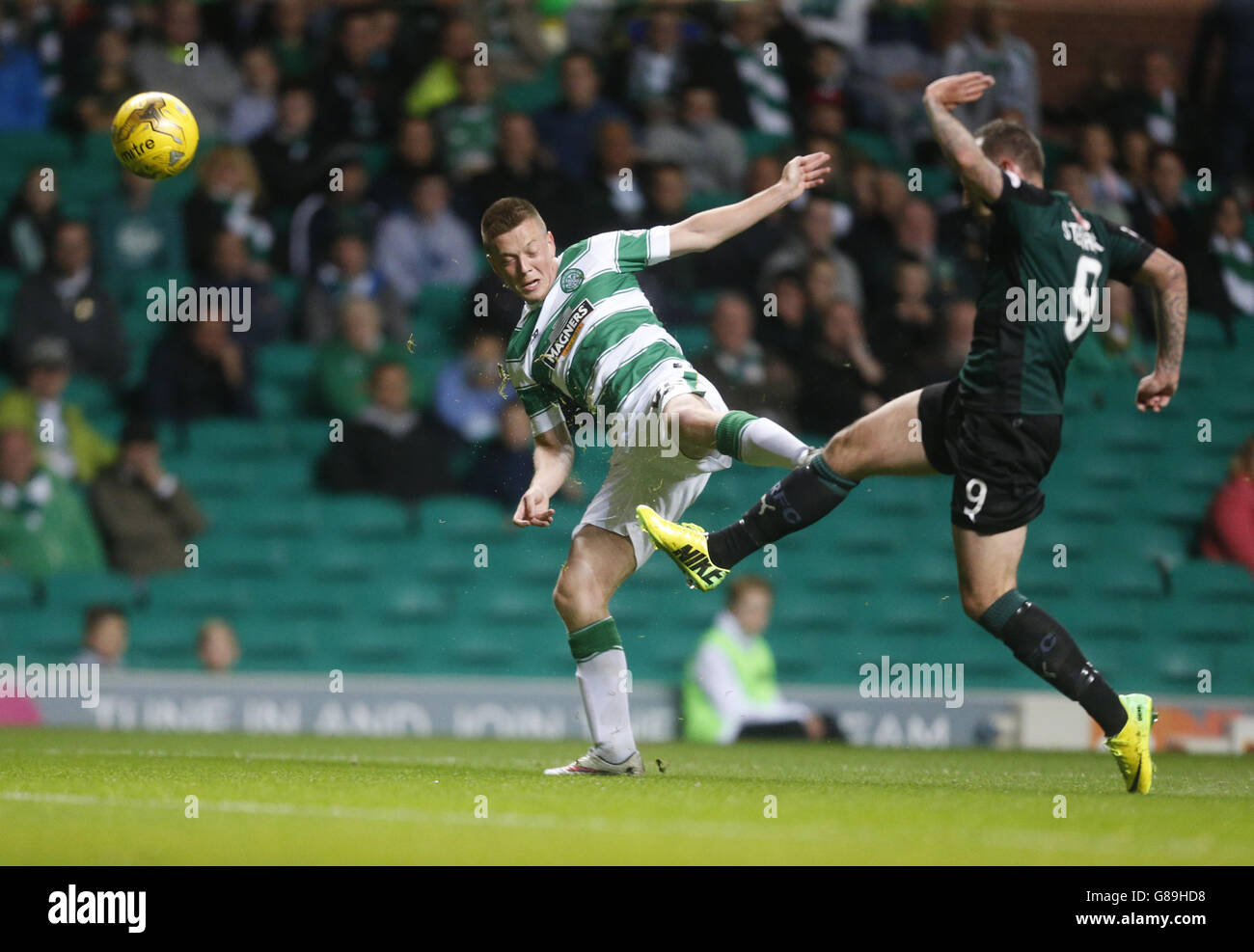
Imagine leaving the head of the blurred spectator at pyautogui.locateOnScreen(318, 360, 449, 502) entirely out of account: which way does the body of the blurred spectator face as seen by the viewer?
toward the camera

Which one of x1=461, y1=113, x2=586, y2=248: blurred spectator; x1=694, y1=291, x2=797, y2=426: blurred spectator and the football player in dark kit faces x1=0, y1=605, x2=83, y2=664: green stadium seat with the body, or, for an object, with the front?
the football player in dark kit

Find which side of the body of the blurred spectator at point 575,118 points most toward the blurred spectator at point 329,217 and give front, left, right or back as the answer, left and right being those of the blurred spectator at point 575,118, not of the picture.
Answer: right

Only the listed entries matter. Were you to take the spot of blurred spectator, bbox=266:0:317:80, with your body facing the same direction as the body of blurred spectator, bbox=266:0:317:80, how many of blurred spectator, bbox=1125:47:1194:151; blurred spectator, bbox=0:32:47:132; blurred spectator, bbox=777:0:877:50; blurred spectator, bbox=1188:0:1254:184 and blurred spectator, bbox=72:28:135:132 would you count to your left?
3

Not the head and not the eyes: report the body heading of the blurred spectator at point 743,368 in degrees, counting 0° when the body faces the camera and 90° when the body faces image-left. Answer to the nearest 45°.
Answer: approximately 0°

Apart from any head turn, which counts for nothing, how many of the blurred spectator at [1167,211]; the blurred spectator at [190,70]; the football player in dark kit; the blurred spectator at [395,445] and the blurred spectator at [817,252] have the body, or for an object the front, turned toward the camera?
4

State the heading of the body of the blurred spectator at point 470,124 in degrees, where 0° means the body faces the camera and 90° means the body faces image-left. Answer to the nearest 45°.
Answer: approximately 0°

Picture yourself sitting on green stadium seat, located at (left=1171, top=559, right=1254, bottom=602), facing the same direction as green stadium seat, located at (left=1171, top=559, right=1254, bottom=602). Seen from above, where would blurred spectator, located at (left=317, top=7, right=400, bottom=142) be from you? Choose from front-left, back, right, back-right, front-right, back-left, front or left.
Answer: right

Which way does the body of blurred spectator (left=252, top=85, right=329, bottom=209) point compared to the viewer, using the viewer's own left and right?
facing the viewer

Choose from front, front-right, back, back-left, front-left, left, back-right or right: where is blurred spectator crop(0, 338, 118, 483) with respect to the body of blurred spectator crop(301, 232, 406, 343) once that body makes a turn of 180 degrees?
left

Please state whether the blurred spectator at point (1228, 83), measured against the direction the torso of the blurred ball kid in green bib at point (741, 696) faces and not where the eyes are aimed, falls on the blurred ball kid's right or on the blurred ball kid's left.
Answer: on the blurred ball kid's left

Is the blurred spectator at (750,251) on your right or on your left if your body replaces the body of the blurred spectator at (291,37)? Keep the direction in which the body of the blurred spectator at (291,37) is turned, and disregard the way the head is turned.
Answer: on your left

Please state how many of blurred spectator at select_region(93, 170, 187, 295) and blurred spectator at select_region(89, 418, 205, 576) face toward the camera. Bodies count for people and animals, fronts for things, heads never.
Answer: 2
